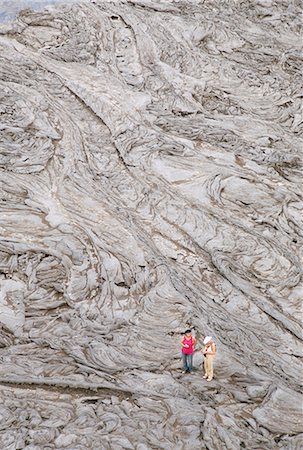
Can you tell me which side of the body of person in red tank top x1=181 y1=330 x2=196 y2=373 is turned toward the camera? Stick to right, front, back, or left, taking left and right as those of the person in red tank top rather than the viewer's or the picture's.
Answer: front
